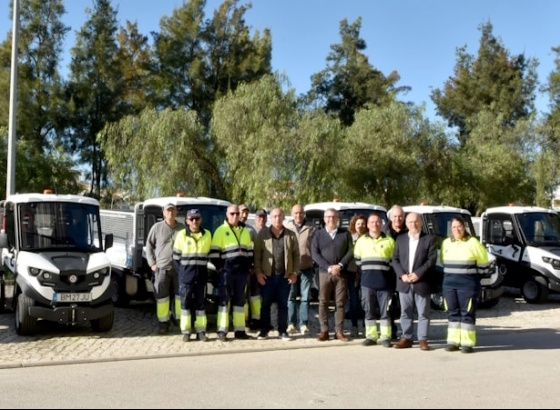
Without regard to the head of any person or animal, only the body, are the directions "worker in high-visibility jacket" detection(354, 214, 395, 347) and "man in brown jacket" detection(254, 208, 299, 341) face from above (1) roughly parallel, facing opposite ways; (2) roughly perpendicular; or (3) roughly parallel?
roughly parallel

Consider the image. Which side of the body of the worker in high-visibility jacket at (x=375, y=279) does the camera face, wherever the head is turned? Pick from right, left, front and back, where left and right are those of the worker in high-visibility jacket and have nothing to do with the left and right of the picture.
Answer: front

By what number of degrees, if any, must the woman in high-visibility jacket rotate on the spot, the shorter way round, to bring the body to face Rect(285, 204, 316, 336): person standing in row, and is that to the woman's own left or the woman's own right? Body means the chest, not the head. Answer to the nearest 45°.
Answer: approximately 45° to the woman's own right

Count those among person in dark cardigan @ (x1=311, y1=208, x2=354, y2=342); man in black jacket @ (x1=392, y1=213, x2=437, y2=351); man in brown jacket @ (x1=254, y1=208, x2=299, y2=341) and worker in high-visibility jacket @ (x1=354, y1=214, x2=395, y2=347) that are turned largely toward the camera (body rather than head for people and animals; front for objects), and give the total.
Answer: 4

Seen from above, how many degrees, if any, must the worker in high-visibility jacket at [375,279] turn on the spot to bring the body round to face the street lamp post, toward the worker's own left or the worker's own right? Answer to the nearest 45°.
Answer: approximately 135° to the worker's own right

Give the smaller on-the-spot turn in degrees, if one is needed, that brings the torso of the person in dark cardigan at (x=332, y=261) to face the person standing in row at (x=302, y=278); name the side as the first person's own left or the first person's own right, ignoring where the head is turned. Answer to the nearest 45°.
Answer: approximately 135° to the first person's own right

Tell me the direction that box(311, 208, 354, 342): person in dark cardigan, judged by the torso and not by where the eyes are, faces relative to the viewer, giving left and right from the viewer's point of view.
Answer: facing the viewer

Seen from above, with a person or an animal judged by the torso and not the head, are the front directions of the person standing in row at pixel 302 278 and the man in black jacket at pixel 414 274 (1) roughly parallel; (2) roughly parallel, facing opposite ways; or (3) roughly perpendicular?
roughly parallel

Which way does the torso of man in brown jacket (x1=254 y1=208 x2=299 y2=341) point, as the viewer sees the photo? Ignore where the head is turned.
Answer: toward the camera

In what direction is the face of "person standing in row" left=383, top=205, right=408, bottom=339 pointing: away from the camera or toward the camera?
toward the camera

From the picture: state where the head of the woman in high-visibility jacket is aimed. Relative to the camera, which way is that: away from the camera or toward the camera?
toward the camera

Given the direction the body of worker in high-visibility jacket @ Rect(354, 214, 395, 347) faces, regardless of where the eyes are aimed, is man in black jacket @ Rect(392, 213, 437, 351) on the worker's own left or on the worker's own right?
on the worker's own left
